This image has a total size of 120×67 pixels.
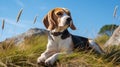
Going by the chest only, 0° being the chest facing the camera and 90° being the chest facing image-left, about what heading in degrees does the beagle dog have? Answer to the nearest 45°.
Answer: approximately 45°

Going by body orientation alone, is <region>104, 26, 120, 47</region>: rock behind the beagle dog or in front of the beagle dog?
behind
